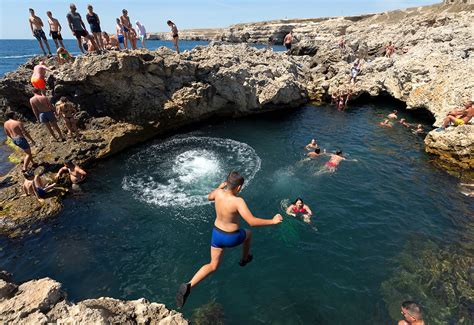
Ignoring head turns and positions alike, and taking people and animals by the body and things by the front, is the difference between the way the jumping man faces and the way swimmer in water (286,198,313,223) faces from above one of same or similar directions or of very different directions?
very different directions

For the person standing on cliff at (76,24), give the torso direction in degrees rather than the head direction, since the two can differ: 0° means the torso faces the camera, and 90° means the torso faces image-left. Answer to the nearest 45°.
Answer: approximately 0°

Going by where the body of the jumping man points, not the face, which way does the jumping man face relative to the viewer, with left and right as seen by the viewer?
facing away from the viewer and to the right of the viewer

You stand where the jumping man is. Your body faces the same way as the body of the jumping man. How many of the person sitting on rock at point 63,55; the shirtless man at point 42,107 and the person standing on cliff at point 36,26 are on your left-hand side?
3

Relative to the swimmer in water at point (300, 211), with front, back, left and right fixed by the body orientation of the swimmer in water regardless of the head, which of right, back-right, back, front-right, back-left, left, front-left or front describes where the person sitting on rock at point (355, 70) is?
back

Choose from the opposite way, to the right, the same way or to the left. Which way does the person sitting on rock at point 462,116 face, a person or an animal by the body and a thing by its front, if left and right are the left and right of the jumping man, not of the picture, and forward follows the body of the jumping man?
to the left

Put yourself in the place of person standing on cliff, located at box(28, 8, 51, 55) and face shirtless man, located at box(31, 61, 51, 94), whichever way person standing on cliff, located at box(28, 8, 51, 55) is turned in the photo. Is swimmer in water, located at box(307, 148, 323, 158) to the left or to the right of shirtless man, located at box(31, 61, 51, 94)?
left

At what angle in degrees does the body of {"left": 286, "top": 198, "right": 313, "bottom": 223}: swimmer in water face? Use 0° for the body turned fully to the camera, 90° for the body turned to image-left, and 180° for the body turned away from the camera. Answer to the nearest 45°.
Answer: approximately 0°

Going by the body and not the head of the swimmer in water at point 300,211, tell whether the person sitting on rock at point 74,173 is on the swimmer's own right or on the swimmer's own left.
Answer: on the swimmer's own right
